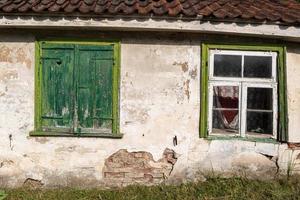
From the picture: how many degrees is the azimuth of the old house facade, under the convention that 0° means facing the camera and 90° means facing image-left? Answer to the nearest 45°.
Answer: approximately 0°
